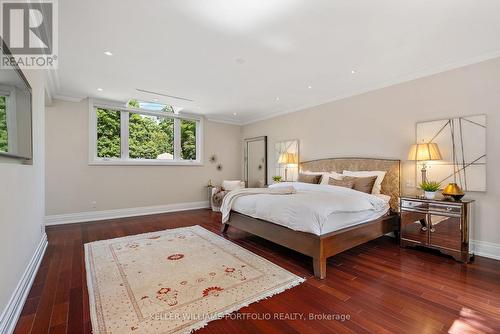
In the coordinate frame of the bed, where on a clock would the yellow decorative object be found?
The yellow decorative object is roughly at 7 o'clock from the bed.

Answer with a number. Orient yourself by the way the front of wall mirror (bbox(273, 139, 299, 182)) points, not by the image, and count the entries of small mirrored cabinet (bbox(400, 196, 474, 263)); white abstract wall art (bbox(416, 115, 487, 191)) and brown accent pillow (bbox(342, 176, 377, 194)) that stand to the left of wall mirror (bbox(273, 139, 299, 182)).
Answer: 3

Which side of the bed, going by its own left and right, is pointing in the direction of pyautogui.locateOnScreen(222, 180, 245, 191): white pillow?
right

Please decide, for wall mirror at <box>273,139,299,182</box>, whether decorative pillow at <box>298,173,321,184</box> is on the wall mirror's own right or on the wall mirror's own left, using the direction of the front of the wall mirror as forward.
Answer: on the wall mirror's own left

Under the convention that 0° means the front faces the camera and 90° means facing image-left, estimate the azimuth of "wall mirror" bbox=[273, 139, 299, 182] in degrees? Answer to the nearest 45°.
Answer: approximately 45°

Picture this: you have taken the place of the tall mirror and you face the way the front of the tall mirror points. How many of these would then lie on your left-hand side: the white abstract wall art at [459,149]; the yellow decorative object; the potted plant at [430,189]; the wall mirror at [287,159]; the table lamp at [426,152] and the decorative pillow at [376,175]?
6

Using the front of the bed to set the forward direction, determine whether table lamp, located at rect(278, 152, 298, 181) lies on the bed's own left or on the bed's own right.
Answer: on the bed's own right

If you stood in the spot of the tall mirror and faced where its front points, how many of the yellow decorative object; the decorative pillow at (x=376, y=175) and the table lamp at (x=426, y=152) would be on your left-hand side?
3

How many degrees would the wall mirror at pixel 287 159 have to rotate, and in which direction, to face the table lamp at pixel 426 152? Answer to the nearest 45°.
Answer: approximately 90° to its left

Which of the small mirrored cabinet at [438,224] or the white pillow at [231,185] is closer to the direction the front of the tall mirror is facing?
the white pillow

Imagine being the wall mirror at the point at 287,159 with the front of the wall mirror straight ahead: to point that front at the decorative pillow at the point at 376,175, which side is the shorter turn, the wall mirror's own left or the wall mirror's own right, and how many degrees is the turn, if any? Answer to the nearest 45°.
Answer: approximately 90° to the wall mirror's own left
